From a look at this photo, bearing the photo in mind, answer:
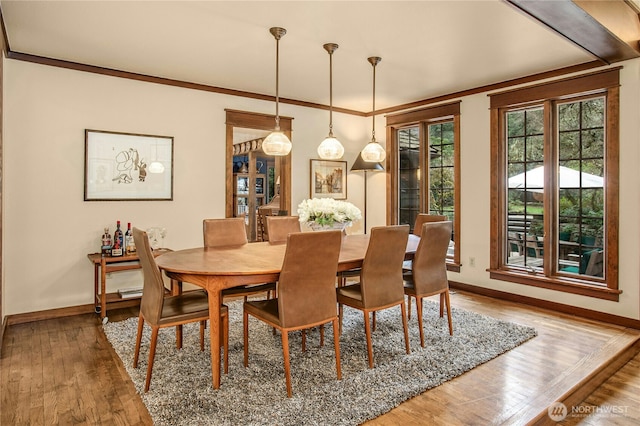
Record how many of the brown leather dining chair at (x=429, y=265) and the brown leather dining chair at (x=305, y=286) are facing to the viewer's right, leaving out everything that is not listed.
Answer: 0

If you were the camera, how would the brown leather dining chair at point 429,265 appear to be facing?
facing away from the viewer and to the left of the viewer

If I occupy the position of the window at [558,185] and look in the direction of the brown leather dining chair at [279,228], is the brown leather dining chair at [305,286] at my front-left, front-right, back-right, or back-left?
front-left

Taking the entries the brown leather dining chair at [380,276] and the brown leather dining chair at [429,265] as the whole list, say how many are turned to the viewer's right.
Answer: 0

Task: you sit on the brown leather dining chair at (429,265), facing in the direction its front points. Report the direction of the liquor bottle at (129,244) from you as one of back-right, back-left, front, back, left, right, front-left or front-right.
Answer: front-left

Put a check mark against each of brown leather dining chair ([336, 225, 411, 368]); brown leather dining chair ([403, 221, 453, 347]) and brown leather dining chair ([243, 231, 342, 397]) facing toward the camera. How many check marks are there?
0

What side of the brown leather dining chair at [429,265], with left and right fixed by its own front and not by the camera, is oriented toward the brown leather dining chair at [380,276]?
left

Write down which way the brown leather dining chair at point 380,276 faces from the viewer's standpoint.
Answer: facing away from the viewer and to the left of the viewer

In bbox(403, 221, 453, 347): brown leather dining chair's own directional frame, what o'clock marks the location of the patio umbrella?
The patio umbrella is roughly at 3 o'clock from the brown leather dining chair.

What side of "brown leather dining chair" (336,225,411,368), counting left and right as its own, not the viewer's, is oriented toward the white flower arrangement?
front

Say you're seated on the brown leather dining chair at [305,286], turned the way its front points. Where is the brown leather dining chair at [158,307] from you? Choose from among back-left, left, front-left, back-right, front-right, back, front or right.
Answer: front-left

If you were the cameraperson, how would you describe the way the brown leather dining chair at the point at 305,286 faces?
facing away from the viewer and to the left of the viewer

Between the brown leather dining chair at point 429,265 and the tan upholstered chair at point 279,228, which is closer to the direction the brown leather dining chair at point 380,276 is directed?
the tan upholstered chair

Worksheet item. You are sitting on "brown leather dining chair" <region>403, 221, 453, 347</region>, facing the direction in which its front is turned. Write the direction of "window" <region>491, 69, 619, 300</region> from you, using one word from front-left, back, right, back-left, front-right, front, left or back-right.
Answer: right

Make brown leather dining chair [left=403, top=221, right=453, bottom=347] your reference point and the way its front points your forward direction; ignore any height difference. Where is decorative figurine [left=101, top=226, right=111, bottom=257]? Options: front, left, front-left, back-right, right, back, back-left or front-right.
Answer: front-left

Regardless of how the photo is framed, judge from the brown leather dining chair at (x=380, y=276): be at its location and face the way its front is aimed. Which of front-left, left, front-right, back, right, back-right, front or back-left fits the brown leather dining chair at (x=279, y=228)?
front

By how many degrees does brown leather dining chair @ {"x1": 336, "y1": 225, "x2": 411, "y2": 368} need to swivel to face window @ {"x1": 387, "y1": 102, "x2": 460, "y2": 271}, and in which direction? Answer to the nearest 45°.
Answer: approximately 45° to its right
